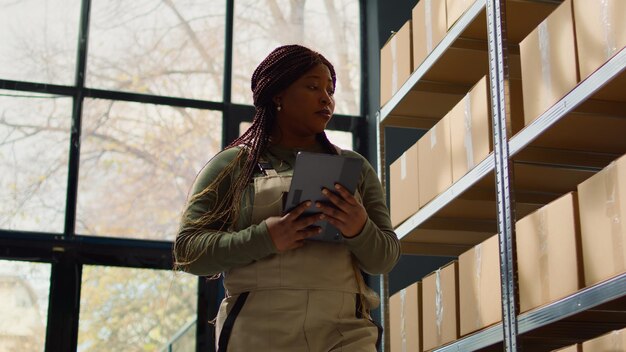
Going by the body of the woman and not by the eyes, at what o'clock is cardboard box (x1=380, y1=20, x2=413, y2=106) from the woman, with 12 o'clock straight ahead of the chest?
The cardboard box is roughly at 8 o'clock from the woman.

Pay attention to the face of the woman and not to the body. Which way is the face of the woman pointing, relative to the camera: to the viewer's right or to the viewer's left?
to the viewer's right

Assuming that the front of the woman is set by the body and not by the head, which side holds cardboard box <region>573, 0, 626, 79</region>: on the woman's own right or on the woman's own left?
on the woman's own left

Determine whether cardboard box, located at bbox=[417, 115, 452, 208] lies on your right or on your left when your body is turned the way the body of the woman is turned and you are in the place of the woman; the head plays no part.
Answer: on your left

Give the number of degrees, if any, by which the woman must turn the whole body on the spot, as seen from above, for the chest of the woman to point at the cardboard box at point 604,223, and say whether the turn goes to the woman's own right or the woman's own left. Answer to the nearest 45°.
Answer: approximately 45° to the woman's own left

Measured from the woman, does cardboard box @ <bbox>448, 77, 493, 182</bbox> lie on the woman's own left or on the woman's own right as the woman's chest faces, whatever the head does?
on the woman's own left

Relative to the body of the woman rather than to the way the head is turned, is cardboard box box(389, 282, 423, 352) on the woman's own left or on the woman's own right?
on the woman's own left

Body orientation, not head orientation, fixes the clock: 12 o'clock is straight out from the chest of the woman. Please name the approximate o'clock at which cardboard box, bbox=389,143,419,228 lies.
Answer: The cardboard box is roughly at 8 o'clock from the woman.

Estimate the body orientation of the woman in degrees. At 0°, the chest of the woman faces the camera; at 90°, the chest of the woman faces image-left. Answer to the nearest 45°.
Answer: approximately 315°

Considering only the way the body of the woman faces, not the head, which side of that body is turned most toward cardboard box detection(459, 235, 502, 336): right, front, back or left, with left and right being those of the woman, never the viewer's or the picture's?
left
